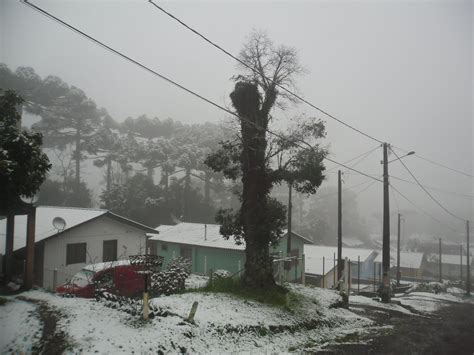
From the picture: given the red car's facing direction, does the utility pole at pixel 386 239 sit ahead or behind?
behind

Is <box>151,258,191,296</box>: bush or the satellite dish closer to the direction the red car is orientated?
the satellite dish

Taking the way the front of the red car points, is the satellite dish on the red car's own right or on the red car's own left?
on the red car's own right

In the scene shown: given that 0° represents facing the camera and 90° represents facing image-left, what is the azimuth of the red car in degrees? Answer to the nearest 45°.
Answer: approximately 90°

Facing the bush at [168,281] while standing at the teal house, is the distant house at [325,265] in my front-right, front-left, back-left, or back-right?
back-left

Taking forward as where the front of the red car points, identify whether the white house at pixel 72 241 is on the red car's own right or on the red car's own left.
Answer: on the red car's own right

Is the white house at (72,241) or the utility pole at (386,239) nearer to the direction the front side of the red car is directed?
the white house
